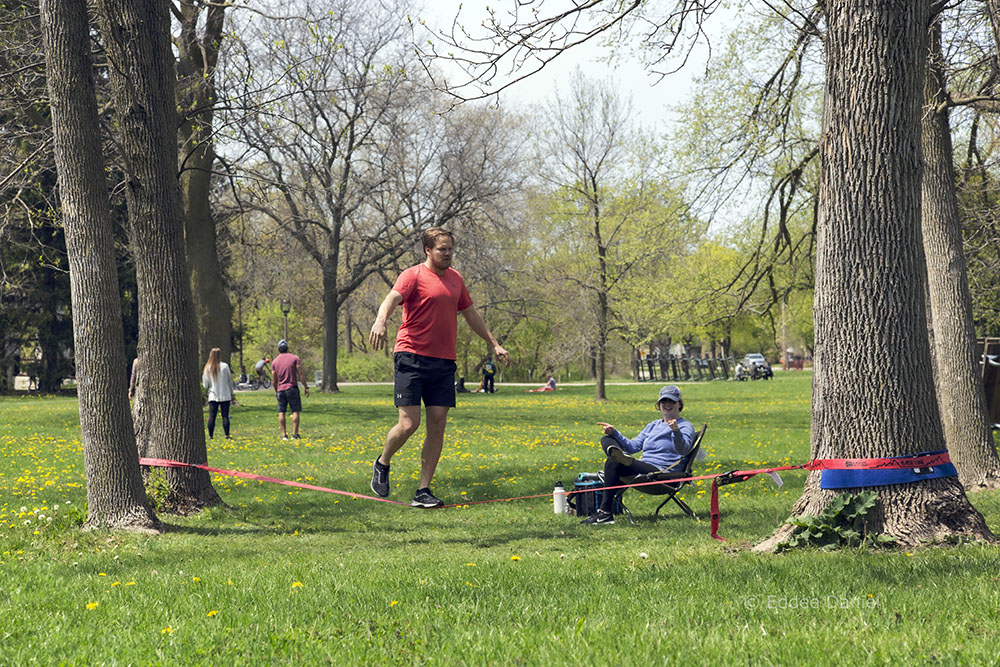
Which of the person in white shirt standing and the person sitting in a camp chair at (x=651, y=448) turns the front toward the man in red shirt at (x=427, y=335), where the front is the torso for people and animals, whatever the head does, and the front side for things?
the person sitting in a camp chair

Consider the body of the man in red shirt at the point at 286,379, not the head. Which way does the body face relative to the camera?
away from the camera

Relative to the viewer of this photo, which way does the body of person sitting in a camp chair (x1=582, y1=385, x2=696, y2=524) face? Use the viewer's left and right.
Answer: facing the viewer and to the left of the viewer

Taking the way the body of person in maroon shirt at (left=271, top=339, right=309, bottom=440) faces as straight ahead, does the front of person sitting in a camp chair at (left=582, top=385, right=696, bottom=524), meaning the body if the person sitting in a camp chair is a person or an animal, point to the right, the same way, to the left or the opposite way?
to the left

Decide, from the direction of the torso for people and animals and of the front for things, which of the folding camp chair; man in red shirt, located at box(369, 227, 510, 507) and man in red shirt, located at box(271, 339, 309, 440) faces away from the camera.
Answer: man in red shirt, located at box(271, 339, 309, 440)

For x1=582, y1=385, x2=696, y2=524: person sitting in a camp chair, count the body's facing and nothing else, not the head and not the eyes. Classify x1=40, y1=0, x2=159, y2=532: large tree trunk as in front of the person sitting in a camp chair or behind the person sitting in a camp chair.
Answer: in front

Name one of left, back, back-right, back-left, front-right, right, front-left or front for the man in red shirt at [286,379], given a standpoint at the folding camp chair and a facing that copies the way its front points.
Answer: front-right

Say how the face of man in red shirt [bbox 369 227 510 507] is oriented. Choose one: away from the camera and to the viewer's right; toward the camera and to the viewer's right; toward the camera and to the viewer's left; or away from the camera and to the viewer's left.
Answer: toward the camera and to the viewer's right

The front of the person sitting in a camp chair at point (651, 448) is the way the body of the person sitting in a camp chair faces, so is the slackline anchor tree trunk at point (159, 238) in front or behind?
in front

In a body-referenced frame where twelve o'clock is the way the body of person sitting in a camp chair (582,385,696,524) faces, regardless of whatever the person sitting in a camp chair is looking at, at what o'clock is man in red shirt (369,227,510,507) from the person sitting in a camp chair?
The man in red shirt is roughly at 12 o'clock from the person sitting in a camp chair.

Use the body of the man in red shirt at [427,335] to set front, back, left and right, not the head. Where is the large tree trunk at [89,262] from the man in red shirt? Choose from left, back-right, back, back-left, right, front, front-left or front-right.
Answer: back-right

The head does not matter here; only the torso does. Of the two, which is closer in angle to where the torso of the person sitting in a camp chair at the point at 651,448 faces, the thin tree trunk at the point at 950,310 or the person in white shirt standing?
the person in white shirt standing

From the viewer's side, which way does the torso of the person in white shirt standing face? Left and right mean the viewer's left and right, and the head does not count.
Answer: facing away from the viewer

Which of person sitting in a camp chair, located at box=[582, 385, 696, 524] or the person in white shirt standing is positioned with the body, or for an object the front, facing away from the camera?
the person in white shirt standing

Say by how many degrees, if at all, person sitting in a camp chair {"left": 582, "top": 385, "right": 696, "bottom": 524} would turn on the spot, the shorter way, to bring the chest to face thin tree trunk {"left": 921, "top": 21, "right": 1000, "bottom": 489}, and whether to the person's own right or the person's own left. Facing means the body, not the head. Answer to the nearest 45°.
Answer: approximately 180°

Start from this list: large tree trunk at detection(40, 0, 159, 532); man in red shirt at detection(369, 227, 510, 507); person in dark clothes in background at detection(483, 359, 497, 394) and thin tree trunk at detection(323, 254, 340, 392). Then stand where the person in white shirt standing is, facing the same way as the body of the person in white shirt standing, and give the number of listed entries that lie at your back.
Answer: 2

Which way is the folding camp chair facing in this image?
to the viewer's left
